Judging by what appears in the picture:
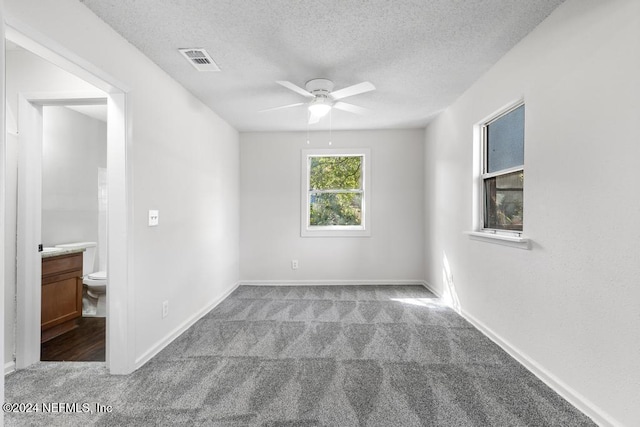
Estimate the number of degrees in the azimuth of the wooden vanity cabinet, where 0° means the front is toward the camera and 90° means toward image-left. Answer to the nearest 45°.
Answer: approximately 315°

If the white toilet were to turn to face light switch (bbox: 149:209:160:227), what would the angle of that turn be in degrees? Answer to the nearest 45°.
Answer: approximately 45° to its right

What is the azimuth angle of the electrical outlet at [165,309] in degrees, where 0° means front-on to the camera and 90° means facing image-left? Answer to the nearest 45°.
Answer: approximately 315°

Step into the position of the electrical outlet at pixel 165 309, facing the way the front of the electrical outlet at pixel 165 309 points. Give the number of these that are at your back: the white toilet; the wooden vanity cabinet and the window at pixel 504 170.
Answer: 2

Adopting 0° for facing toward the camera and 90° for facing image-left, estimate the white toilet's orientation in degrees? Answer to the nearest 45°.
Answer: approximately 315°

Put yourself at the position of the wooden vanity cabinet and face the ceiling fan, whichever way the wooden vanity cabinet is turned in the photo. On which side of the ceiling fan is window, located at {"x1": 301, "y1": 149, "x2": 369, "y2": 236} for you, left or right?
left

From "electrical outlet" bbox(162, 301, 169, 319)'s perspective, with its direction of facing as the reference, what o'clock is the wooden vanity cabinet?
The wooden vanity cabinet is roughly at 6 o'clock from the electrical outlet.

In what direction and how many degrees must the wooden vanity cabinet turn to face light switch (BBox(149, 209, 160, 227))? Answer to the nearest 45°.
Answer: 0° — it already faces it
